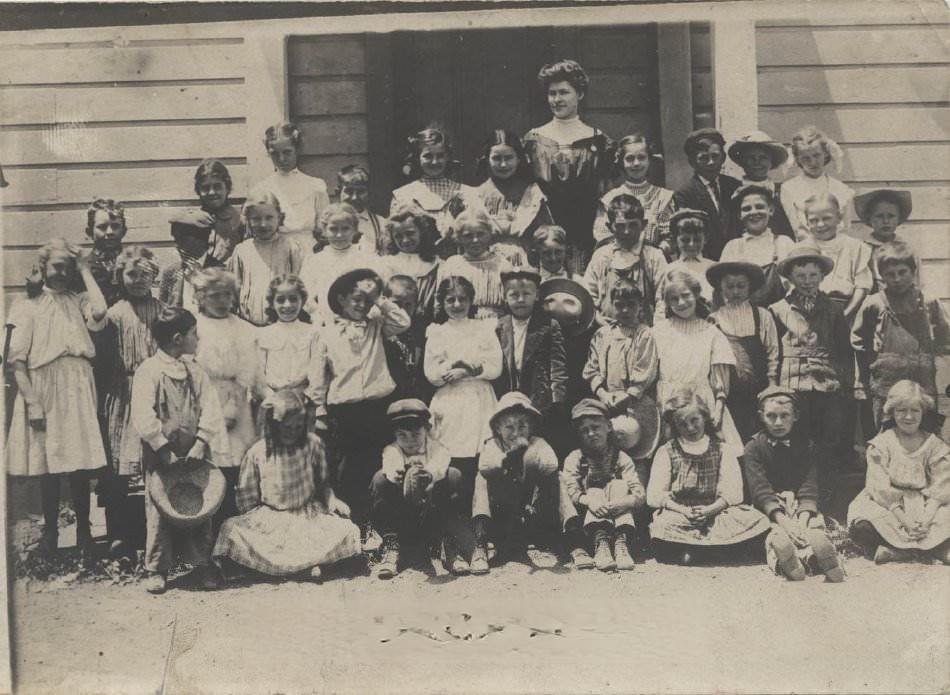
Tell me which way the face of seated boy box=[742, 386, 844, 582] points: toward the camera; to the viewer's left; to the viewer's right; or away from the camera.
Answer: toward the camera

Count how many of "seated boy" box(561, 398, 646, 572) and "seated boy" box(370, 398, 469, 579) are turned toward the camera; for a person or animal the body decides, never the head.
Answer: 2

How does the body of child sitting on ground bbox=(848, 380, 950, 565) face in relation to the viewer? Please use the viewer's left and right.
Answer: facing the viewer

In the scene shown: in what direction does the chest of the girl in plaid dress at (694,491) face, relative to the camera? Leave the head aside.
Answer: toward the camera

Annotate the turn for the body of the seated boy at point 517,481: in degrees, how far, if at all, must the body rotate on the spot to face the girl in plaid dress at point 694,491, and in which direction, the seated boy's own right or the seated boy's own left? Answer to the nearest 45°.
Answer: approximately 90° to the seated boy's own left

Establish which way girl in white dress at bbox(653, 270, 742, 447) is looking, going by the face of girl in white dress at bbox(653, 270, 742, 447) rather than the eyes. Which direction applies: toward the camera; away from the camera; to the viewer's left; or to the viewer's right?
toward the camera

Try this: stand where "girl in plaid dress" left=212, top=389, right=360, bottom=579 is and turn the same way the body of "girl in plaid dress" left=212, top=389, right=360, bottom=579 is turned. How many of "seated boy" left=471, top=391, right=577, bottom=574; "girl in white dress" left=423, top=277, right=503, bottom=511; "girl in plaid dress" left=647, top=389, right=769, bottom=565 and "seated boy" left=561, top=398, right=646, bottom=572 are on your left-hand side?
4

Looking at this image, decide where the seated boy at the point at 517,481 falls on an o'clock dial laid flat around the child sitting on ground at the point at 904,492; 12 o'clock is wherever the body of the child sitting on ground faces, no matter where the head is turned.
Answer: The seated boy is roughly at 2 o'clock from the child sitting on ground.

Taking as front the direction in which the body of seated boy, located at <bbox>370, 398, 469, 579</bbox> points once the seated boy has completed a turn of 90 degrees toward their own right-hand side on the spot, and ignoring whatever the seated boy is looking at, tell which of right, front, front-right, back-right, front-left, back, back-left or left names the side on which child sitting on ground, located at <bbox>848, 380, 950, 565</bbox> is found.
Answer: back

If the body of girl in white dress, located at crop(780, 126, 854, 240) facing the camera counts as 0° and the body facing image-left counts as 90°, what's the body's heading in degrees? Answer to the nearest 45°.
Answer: approximately 0°

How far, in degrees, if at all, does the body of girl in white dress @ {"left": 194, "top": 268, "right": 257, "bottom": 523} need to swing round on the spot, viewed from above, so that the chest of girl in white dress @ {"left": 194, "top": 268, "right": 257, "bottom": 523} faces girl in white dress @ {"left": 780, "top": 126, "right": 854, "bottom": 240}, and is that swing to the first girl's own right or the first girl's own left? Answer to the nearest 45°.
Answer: approximately 90° to the first girl's own left

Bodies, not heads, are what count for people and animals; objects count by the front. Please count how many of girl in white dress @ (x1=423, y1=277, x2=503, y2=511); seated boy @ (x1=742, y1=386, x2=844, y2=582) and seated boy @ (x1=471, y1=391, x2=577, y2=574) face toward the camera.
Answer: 3

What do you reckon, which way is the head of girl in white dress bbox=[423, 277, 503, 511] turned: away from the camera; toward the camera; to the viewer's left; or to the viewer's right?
toward the camera

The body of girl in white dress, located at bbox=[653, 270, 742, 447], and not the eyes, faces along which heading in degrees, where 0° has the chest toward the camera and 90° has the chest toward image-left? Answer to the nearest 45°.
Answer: approximately 0°

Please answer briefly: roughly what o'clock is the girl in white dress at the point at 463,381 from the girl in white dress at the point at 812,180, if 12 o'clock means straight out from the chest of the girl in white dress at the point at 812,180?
the girl in white dress at the point at 463,381 is roughly at 2 o'clock from the girl in white dress at the point at 812,180.

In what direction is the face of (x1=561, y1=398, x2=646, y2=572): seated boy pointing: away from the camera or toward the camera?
toward the camera
